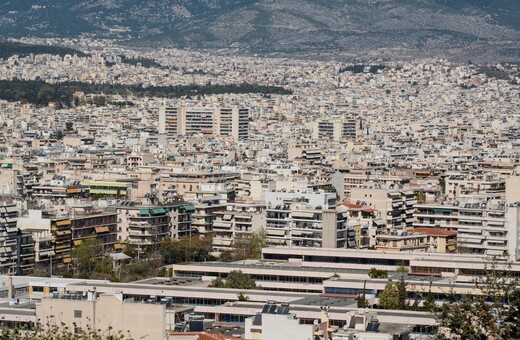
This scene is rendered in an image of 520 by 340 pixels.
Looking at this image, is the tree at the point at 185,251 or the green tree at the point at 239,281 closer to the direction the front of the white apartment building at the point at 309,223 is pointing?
the green tree

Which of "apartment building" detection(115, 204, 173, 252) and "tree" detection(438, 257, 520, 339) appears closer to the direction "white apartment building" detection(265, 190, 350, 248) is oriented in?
the tree

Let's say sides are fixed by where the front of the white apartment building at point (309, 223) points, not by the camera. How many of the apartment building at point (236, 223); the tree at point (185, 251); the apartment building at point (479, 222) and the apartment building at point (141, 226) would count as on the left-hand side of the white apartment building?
1

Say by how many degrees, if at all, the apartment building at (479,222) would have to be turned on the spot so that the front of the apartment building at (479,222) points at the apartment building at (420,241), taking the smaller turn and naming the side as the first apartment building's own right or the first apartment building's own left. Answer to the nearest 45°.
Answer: approximately 45° to the first apartment building's own right

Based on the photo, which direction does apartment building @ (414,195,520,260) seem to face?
toward the camera

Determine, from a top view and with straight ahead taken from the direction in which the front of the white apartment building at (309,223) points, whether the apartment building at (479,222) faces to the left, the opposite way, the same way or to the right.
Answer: the same way

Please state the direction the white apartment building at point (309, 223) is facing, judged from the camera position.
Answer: facing the viewer

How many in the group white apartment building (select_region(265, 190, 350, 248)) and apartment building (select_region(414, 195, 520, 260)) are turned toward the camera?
2

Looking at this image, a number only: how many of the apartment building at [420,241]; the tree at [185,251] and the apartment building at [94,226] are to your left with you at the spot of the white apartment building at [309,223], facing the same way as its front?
1

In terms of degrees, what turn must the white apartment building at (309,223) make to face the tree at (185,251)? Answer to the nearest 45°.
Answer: approximately 45° to its right

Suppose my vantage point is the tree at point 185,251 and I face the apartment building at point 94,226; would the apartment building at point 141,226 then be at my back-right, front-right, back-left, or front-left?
front-right

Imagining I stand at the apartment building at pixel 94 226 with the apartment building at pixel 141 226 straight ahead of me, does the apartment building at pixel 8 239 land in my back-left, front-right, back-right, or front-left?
back-right

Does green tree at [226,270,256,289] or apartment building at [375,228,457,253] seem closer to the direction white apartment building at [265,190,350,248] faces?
the green tree

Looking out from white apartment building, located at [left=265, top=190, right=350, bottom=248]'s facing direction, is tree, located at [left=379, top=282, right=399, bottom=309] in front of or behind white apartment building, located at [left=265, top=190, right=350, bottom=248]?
in front

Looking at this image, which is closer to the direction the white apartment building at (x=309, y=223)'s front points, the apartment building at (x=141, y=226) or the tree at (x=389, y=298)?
the tree

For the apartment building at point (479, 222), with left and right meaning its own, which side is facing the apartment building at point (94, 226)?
right
